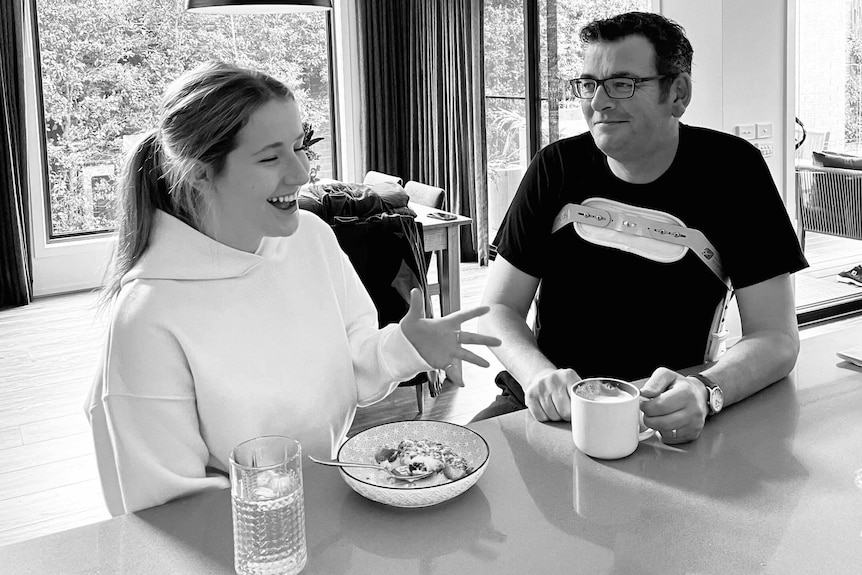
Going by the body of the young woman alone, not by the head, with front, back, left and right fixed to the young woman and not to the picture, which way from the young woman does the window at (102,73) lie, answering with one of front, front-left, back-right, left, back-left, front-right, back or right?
back-left

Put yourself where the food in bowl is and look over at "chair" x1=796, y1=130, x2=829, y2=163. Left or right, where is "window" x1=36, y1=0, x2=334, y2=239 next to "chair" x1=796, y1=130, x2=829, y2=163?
left

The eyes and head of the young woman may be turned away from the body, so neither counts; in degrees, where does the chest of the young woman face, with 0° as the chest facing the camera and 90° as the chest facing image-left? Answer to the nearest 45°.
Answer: approximately 315°

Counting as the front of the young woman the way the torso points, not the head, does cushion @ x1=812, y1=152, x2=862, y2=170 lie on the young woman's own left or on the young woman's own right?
on the young woman's own left
